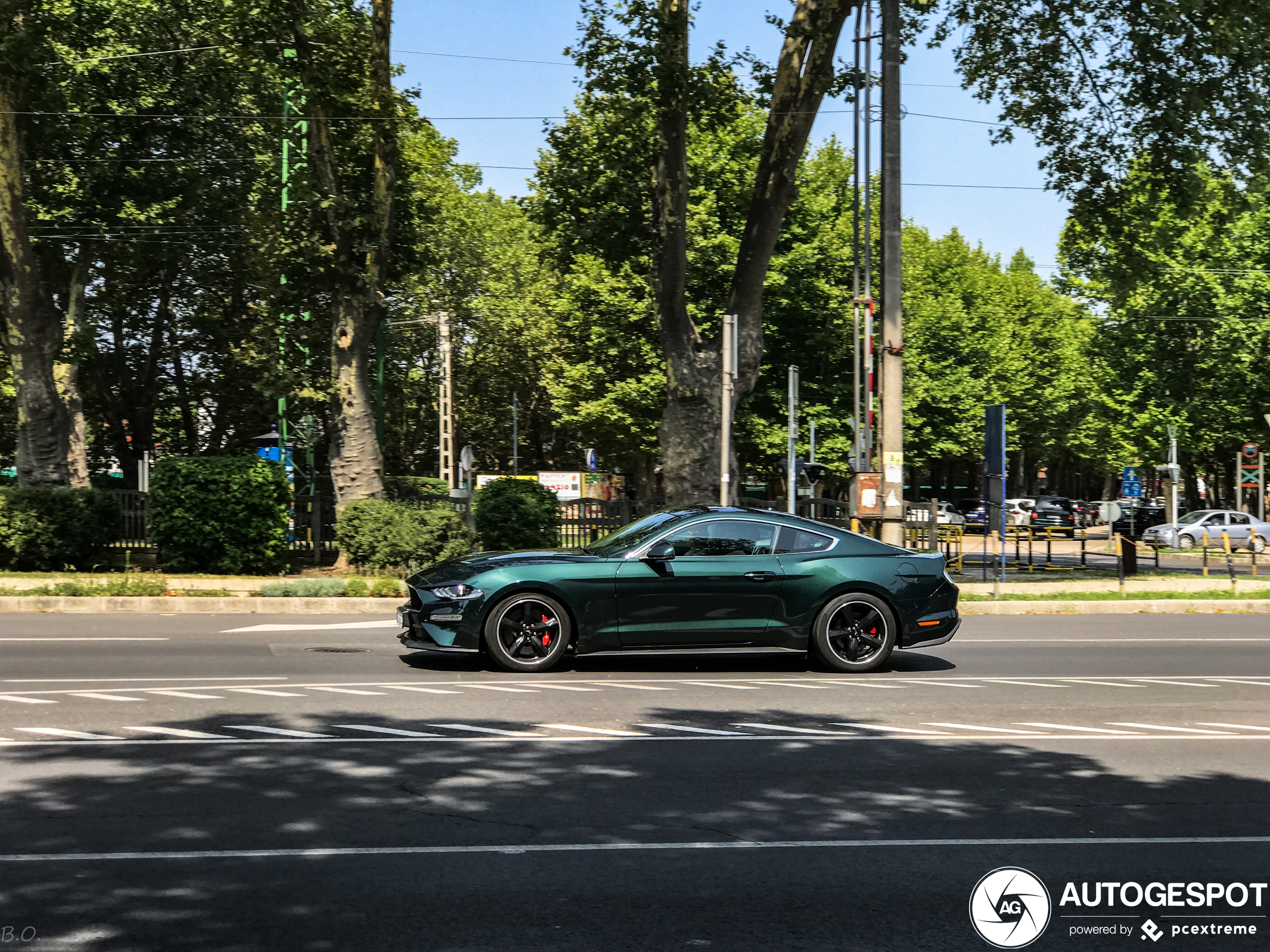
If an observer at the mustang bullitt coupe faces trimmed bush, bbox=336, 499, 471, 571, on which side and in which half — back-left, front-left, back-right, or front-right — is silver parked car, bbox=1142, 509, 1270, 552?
front-right

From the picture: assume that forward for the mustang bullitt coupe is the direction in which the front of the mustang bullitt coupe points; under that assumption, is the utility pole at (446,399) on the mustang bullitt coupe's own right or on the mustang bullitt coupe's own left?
on the mustang bullitt coupe's own right

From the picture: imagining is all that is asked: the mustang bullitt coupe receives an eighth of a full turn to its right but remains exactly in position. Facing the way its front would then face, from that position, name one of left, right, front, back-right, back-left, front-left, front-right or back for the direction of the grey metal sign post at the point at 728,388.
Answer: front-right

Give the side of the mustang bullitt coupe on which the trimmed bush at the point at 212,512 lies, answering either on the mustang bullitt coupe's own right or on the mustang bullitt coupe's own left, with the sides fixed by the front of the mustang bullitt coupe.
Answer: on the mustang bullitt coupe's own right

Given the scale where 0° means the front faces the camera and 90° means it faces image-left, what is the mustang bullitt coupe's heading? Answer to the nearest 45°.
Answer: approximately 90°

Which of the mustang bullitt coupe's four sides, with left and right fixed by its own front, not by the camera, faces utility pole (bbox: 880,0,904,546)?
right

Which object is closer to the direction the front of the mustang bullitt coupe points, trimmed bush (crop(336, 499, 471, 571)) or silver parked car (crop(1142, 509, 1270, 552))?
the trimmed bush

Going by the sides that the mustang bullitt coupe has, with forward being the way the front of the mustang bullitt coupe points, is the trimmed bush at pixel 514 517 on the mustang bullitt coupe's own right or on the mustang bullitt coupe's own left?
on the mustang bullitt coupe's own right

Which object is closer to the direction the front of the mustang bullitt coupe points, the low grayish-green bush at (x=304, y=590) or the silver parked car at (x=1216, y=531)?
the low grayish-green bush

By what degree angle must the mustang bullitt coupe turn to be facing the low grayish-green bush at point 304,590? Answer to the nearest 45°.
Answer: approximately 45° to its right

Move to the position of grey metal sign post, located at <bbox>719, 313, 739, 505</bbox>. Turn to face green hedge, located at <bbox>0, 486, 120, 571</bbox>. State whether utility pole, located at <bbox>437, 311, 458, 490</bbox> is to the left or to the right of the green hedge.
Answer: right
